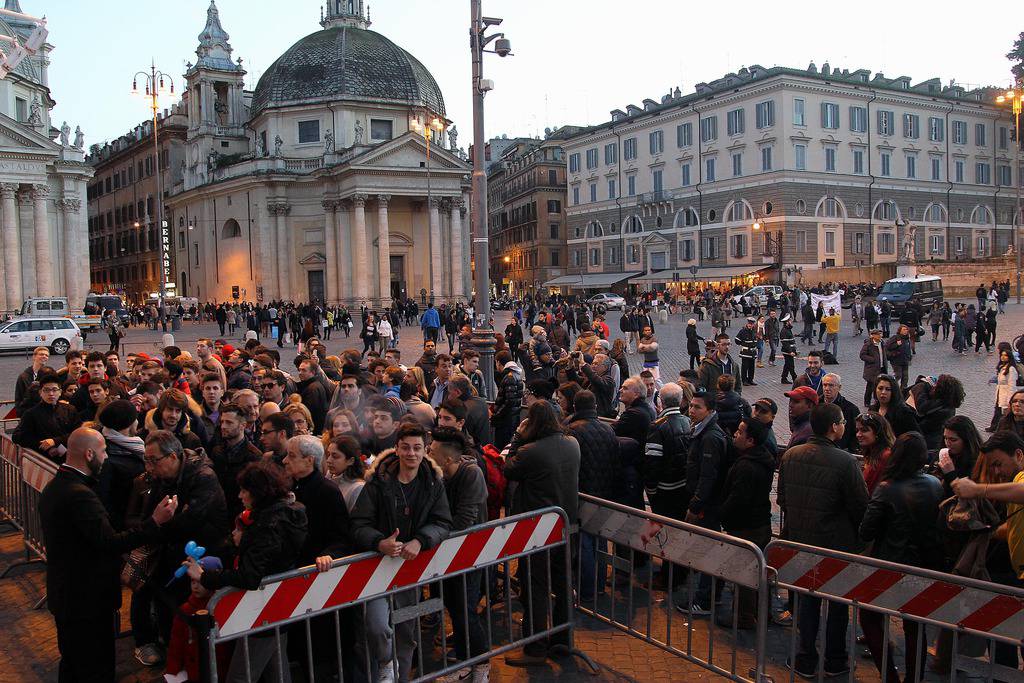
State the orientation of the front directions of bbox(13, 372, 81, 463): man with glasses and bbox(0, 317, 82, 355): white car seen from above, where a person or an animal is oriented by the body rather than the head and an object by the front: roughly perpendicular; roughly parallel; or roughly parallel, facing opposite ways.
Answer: roughly perpendicular

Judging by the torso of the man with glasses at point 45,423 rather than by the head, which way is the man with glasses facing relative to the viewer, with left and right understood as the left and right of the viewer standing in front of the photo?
facing the viewer

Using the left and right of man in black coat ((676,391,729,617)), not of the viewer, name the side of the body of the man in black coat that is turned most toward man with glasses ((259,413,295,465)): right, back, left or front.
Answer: front

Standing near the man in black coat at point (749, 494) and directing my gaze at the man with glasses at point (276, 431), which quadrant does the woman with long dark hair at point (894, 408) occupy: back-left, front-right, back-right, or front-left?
back-right

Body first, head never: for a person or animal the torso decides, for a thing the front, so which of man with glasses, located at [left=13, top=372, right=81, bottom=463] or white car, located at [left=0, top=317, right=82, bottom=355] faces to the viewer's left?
the white car

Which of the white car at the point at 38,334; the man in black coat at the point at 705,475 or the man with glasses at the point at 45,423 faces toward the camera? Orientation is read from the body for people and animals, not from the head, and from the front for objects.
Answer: the man with glasses

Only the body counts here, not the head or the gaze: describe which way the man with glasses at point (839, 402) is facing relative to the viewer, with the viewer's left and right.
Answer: facing the viewer and to the left of the viewer

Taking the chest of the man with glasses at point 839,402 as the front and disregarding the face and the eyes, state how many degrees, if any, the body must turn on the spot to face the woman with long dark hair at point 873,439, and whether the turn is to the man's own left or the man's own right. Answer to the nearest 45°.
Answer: approximately 45° to the man's own left

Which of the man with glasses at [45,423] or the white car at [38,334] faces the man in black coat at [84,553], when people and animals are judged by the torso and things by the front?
the man with glasses

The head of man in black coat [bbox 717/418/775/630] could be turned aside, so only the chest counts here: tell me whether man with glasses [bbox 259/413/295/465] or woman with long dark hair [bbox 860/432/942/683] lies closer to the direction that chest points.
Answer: the man with glasses

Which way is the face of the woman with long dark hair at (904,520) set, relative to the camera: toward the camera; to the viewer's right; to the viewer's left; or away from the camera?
away from the camera
